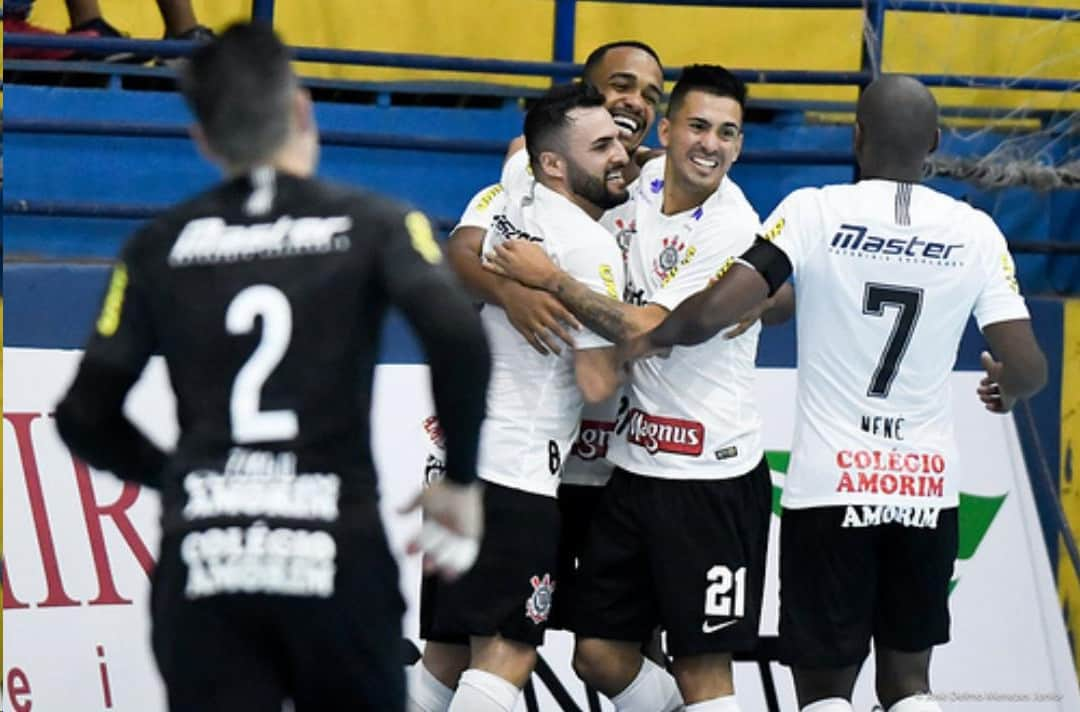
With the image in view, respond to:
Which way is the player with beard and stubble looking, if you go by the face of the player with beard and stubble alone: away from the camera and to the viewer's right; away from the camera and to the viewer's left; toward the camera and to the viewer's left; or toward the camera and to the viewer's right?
toward the camera and to the viewer's right

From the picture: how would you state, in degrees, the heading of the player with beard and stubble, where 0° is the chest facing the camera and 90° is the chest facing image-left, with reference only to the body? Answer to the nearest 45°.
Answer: approximately 270°
